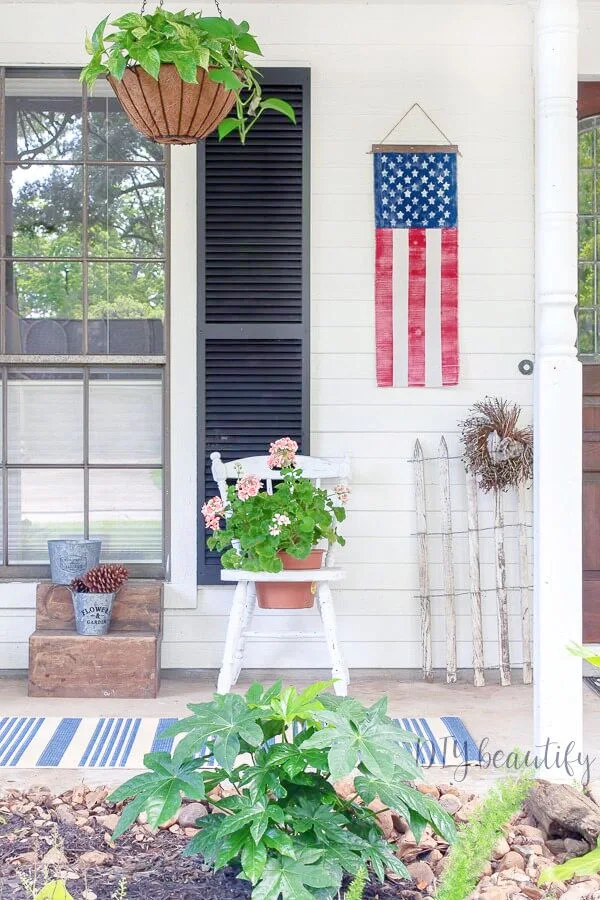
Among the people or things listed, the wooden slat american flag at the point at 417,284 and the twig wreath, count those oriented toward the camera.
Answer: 2

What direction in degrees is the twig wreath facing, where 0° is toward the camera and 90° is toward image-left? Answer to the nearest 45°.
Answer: approximately 0°

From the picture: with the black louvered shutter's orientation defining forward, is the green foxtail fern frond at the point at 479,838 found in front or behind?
in front

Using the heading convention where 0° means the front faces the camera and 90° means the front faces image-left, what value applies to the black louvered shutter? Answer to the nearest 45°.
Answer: approximately 0°

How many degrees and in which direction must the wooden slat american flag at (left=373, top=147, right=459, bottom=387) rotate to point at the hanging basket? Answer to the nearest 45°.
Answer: approximately 45° to its right
